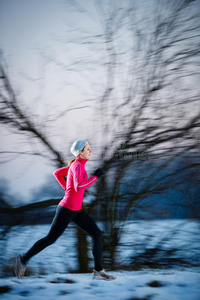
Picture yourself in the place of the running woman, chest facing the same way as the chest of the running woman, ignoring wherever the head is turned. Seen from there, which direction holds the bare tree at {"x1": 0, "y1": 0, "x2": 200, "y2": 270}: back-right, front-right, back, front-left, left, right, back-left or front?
front-left

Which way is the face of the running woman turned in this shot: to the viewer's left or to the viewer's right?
to the viewer's right

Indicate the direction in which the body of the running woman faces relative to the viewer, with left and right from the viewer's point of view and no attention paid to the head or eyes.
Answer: facing to the right of the viewer
